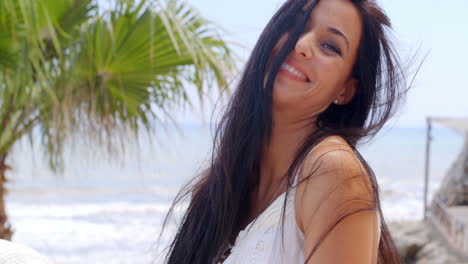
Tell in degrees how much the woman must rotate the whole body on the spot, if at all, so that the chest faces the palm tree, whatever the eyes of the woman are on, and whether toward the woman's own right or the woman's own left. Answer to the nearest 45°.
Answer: approximately 90° to the woman's own right

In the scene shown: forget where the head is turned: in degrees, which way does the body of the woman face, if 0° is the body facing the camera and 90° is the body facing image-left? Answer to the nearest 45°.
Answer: approximately 45°

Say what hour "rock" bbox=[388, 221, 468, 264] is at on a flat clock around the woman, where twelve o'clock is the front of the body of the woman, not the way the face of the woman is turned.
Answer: The rock is roughly at 5 o'clock from the woman.
